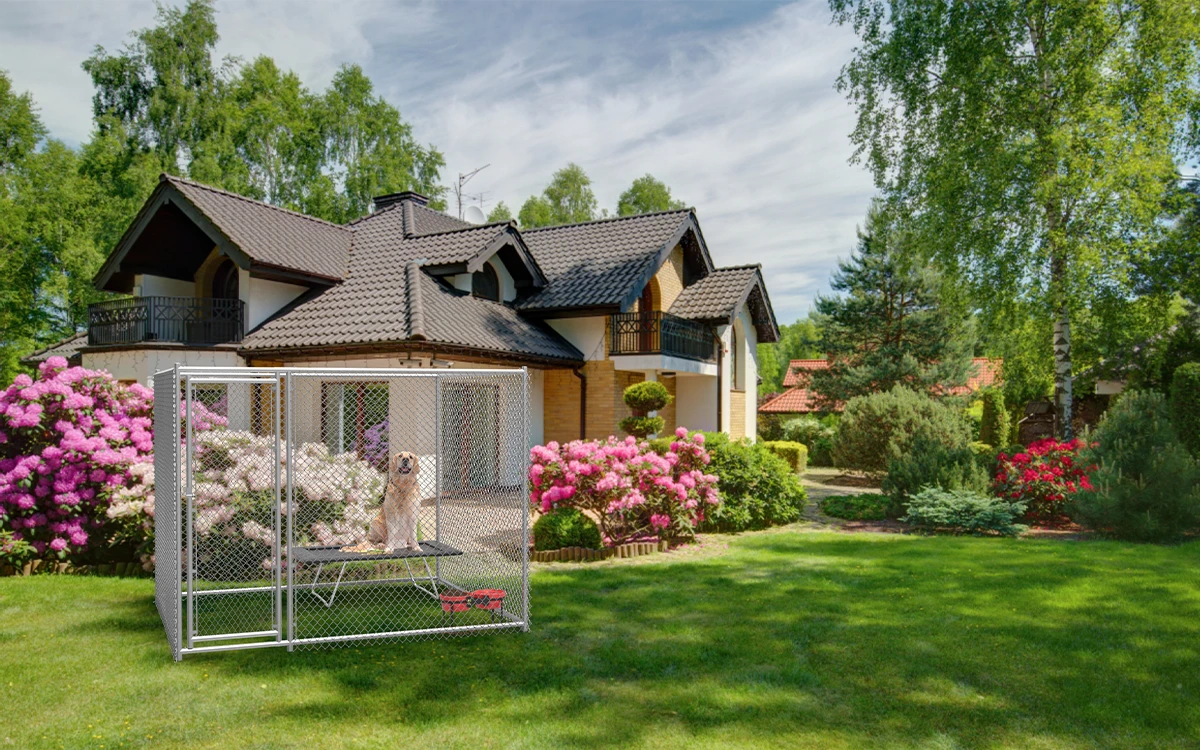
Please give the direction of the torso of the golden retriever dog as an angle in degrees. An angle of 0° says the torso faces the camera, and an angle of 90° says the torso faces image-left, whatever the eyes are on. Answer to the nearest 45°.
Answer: approximately 315°

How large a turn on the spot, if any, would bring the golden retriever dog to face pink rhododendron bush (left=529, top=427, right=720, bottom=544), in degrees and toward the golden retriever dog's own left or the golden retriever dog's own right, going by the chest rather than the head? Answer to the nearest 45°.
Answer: approximately 90° to the golden retriever dog's own left

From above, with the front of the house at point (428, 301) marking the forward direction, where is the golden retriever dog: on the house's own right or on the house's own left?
on the house's own right

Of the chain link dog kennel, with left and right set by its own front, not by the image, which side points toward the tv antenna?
back

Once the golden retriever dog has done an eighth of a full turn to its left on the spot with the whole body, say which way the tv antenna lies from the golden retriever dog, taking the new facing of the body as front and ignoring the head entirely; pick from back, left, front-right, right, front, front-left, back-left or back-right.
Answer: left
